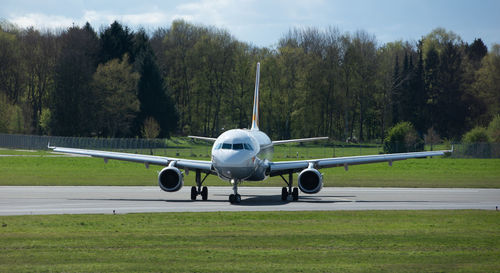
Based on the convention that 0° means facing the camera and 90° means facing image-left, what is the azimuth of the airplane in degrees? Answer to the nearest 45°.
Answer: approximately 0°
